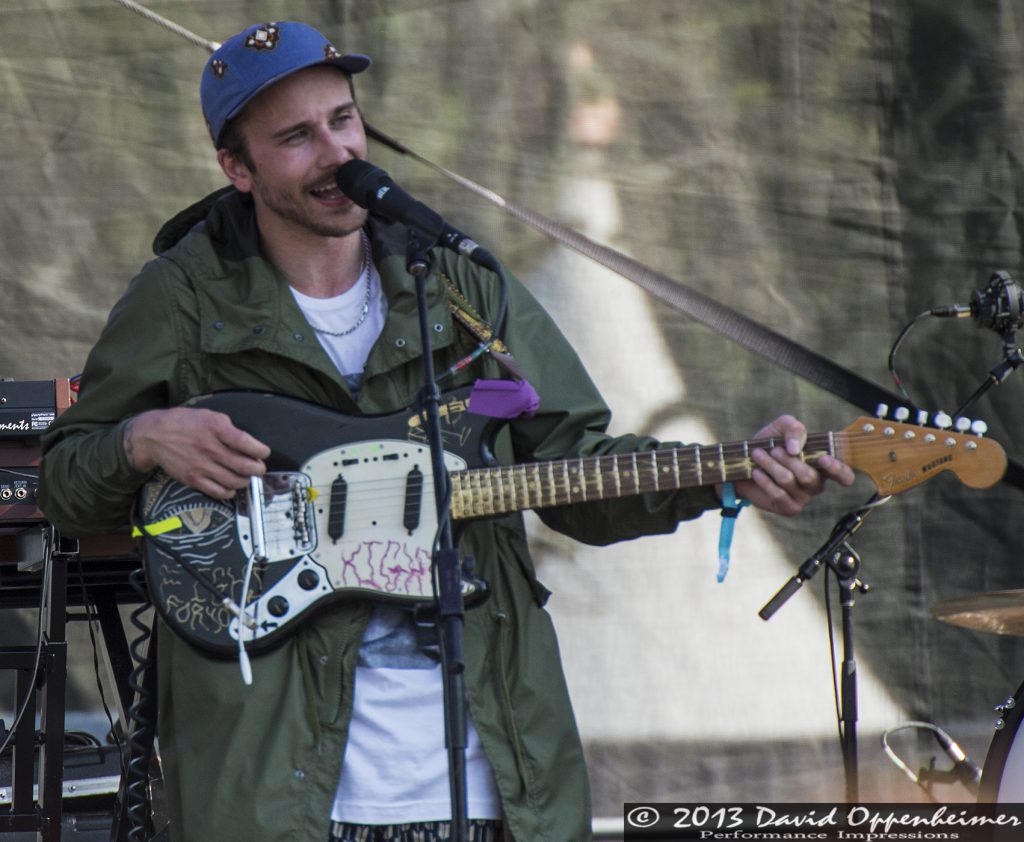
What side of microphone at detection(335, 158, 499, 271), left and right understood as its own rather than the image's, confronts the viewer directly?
left

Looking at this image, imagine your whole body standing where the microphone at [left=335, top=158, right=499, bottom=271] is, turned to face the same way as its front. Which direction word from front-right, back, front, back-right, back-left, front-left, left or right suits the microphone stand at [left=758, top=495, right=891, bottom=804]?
back-right

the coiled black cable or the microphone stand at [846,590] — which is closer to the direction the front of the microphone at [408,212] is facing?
the coiled black cable

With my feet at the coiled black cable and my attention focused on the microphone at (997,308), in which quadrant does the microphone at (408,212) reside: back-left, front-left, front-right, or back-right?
front-right

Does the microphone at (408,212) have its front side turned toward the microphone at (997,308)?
no

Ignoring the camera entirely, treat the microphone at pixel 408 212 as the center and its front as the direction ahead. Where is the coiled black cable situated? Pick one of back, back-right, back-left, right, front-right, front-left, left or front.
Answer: front-right

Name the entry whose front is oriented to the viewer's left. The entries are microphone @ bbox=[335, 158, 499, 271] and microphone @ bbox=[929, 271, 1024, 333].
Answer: microphone @ bbox=[335, 158, 499, 271]
